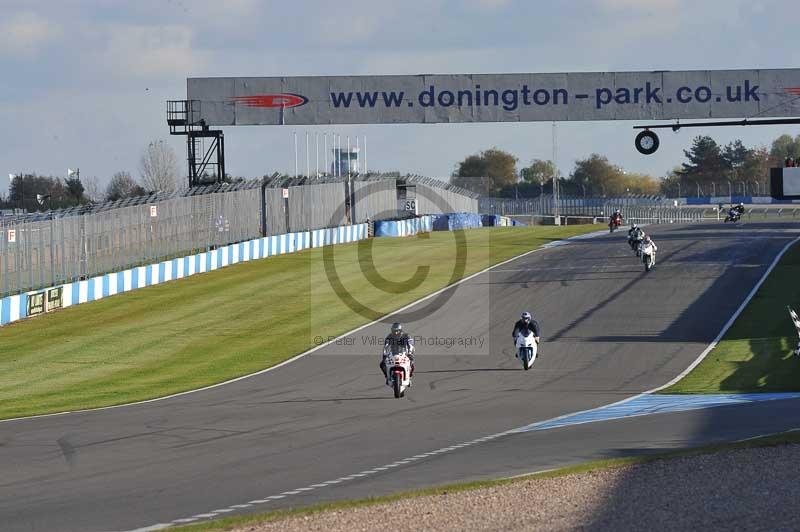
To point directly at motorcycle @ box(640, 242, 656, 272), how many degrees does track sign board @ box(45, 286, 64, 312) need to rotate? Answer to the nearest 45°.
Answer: approximately 45° to its left

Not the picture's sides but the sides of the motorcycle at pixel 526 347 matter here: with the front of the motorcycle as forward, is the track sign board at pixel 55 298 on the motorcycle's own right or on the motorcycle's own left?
on the motorcycle's own right

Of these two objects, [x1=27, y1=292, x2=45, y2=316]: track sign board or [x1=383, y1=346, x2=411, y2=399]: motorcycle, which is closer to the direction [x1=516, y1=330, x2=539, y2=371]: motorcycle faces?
the motorcycle

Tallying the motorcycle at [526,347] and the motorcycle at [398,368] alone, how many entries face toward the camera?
2

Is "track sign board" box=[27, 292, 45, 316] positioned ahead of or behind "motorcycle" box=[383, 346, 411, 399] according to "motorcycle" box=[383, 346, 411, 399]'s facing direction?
behind

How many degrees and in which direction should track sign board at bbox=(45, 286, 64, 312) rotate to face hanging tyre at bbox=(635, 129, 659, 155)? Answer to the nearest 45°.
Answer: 0° — it already faces it

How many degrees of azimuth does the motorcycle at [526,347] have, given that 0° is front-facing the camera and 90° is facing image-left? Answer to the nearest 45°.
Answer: approximately 0°
